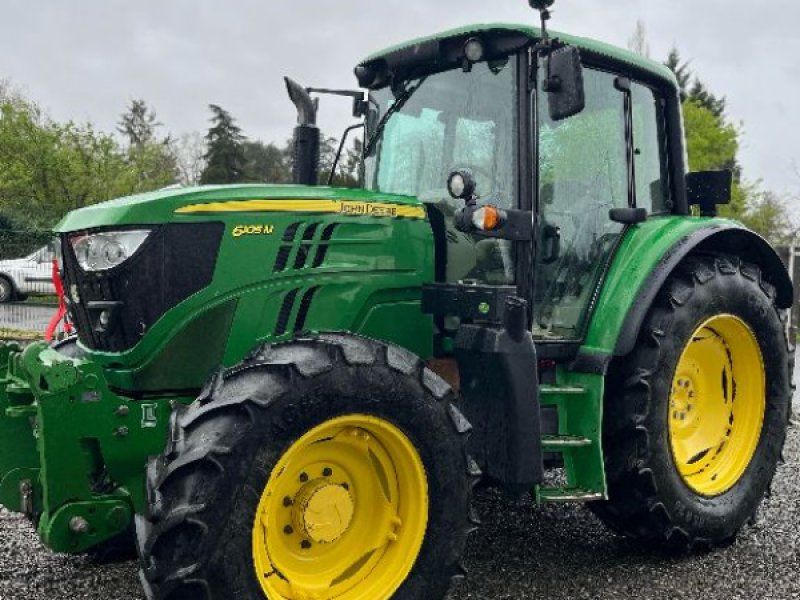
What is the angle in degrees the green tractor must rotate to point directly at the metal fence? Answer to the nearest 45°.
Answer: approximately 90° to its right

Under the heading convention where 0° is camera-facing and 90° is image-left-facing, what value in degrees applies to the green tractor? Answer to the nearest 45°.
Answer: approximately 45°
